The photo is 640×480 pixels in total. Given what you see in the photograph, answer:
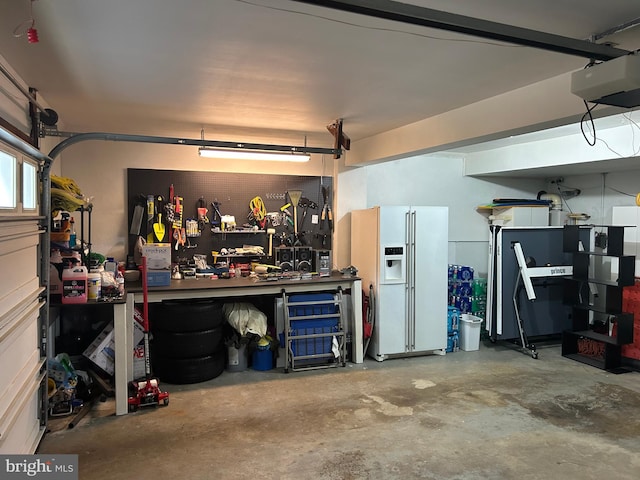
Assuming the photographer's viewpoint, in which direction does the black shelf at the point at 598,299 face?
facing the viewer and to the left of the viewer

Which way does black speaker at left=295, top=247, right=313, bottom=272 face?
toward the camera

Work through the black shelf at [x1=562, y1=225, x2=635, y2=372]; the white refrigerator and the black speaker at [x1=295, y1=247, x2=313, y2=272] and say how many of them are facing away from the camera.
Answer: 0

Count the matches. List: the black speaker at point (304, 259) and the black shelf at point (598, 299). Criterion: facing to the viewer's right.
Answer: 0

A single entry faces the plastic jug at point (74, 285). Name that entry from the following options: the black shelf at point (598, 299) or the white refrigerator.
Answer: the black shelf

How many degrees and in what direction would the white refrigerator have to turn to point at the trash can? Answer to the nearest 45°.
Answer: approximately 90° to its left

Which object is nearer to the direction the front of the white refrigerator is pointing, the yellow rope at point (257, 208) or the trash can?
the trash can

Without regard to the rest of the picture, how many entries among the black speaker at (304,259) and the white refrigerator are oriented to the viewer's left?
0

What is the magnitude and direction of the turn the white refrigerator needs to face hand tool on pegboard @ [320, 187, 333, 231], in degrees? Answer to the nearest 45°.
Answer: approximately 135° to its right

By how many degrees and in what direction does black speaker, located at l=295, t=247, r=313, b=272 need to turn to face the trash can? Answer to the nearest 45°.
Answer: approximately 90° to its left

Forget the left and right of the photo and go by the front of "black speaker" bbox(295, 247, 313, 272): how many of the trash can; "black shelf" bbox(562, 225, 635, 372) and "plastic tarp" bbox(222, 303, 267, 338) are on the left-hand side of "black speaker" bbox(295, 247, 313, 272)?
2

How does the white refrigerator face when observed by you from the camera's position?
facing the viewer and to the right of the viewer
